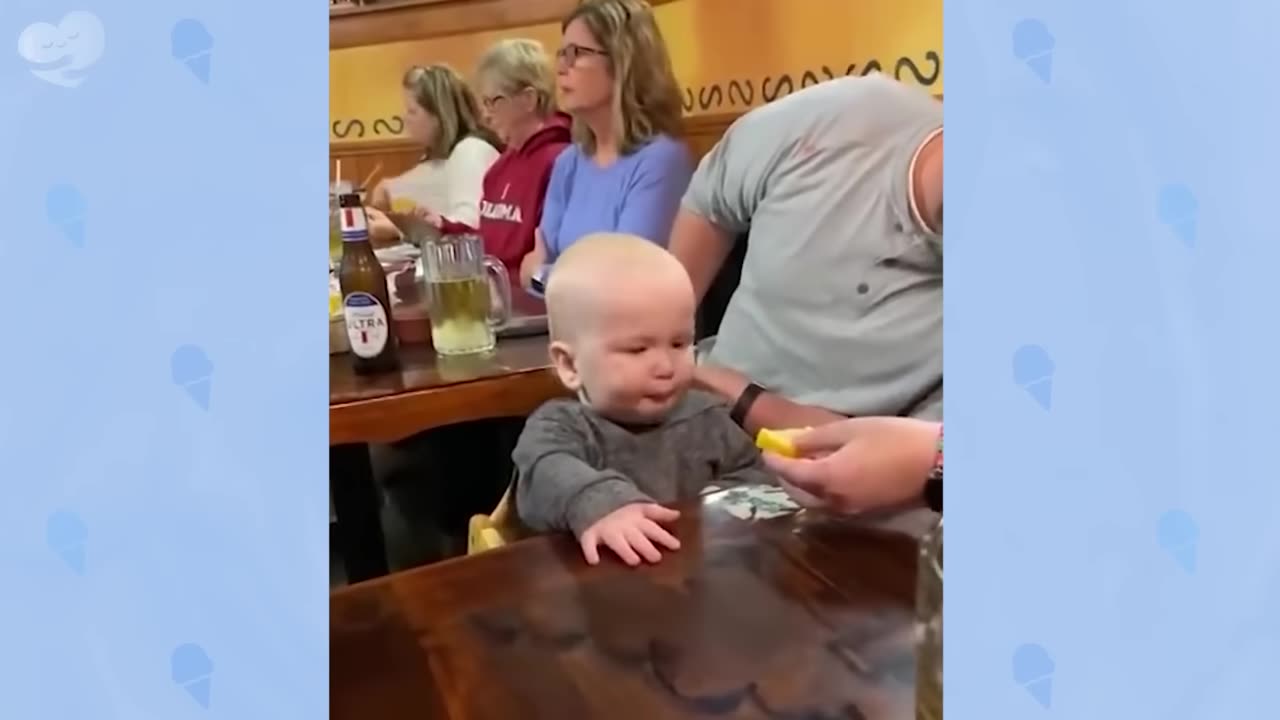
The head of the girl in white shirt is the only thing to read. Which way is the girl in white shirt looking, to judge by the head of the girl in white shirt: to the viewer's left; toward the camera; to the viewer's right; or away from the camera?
to the viewer's left

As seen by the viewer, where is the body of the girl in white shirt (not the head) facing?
to the viewer's left

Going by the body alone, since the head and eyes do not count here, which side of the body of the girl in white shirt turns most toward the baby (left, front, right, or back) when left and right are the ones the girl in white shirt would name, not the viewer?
left

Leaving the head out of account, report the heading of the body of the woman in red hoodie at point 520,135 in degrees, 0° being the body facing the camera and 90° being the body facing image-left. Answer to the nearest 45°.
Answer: approximately 45°

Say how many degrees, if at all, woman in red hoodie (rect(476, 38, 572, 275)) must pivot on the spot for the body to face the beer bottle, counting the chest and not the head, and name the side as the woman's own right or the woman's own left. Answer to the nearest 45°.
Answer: approximately 45° to the woman's own left

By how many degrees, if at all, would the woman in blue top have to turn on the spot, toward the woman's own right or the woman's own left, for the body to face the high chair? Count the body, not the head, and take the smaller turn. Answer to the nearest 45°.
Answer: approximately 45° to the woman's own left

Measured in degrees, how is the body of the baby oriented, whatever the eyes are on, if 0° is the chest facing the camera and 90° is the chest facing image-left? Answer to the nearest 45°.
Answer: approximately 315°

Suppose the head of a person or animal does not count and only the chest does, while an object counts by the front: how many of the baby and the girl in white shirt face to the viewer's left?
1

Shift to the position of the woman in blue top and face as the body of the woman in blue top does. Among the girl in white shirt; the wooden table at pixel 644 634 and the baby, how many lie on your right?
1

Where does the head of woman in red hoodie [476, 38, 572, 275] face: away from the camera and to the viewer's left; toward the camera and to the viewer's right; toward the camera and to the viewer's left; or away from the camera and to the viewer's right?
toward the camera and to the viewer's left

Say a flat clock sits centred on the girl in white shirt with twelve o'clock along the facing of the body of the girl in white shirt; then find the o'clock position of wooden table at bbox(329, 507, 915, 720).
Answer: The wooden table is roughly at 9 o'clock from the girl in white shirt.

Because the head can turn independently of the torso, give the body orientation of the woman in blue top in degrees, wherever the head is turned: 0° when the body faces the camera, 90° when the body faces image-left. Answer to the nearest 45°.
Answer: approximately 45°
